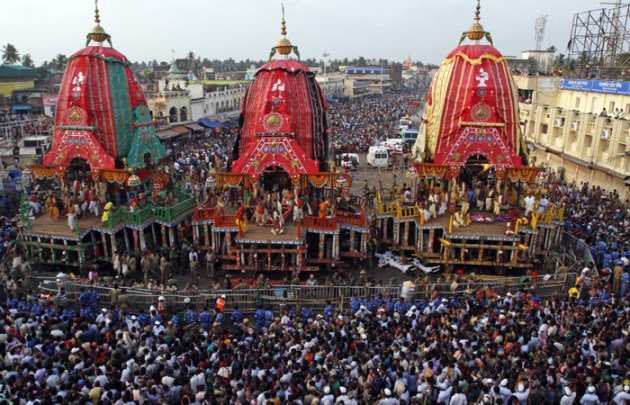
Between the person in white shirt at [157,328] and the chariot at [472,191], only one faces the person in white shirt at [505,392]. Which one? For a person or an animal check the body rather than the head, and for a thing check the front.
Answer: the chariot

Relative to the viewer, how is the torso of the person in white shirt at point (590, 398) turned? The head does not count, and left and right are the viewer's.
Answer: facing away from the viewer

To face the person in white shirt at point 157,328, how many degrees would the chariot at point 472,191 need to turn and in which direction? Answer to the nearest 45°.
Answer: approximately 45° to its right

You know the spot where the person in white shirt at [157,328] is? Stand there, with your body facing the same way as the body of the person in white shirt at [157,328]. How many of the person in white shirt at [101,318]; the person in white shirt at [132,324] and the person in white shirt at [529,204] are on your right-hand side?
1

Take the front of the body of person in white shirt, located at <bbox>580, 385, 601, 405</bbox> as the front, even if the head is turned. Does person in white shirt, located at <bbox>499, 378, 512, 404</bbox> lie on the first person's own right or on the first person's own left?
on the first person's own left

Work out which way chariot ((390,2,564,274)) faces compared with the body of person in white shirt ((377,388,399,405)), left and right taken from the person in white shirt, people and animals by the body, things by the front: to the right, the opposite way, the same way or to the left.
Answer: the opposite way

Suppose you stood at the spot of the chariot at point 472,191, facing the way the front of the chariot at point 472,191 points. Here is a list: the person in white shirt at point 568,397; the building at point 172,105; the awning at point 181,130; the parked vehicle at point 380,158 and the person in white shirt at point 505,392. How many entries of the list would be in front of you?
2

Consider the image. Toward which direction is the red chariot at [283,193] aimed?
toward the camera

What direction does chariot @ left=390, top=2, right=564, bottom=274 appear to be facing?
toward the camera

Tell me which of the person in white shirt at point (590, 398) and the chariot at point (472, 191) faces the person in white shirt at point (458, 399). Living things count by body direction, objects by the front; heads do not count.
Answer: the chariot

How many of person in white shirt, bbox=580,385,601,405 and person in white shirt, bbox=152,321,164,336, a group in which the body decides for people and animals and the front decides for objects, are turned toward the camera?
0

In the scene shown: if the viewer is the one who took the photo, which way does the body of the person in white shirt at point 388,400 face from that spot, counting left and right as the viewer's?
facing away from the viewer

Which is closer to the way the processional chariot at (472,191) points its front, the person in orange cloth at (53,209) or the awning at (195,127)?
the person in orange cloth

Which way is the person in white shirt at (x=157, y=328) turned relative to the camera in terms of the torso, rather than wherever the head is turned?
away from the camera

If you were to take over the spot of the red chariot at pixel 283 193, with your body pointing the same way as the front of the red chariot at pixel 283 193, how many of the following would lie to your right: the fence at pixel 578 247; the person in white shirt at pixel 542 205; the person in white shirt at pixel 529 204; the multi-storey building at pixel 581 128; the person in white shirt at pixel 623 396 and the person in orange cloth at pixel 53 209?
1

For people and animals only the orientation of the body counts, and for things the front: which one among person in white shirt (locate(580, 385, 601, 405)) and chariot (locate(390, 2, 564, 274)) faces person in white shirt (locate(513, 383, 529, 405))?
the chariot

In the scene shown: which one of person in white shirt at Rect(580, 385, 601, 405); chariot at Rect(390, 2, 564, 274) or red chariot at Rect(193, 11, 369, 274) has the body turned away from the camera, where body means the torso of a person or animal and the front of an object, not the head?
the person in white shirt

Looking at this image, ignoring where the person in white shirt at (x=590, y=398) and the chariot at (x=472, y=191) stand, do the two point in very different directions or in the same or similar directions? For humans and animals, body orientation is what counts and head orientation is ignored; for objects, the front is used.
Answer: very different directions

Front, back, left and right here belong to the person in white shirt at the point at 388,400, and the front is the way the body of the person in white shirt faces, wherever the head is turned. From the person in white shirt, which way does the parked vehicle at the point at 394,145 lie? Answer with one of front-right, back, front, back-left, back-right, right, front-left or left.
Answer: front
